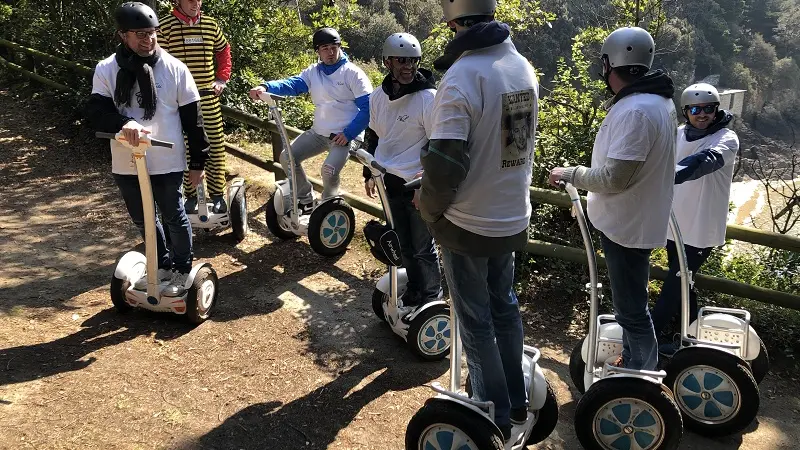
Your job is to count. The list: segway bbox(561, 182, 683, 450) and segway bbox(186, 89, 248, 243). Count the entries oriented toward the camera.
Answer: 1

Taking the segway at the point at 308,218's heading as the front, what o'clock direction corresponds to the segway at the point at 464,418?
the segway at the point at 464,418 is roughly at 10 o'clock from the segway at the point at 308,218.

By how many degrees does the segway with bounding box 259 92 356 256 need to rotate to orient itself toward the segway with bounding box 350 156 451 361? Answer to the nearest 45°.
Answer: approximately 45° to its left

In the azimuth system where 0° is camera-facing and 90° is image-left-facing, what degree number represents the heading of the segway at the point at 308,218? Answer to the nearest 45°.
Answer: approximately 45°

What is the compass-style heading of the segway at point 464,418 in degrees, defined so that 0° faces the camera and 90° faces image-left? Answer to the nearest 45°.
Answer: approximately 135°

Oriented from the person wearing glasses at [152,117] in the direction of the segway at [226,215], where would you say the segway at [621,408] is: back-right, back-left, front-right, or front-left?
back-right

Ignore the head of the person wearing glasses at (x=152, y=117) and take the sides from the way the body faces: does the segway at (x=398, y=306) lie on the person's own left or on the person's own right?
on the person's own left

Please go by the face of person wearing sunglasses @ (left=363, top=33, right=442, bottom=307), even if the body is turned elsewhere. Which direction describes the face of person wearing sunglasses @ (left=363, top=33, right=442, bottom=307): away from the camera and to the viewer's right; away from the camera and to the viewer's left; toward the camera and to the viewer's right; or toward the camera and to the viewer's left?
toward the camera and to the viewer's right

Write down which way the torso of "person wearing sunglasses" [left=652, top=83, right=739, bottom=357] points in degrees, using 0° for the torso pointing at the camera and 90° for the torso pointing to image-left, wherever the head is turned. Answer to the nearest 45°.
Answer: approximately 45°
